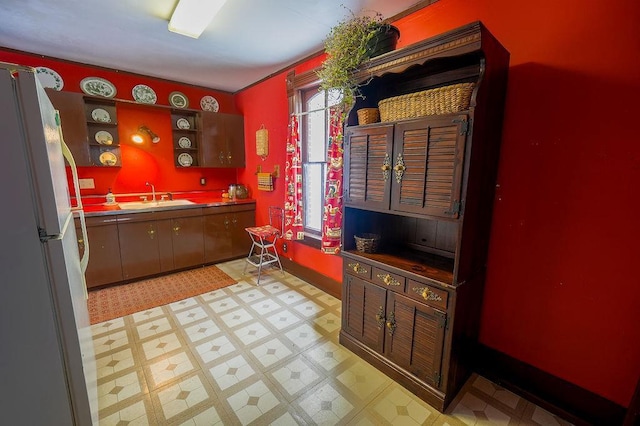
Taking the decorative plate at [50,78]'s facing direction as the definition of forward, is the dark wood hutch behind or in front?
in front

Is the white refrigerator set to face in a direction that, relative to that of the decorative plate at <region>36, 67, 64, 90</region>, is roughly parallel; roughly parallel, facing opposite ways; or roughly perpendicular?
roughly perpendicular

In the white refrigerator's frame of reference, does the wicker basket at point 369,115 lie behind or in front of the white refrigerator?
in front

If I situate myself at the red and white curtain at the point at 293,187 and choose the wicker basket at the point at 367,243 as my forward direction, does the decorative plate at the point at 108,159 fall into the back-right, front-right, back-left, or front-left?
back-right

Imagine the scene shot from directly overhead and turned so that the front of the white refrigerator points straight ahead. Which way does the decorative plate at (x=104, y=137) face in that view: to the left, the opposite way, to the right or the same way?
to the right

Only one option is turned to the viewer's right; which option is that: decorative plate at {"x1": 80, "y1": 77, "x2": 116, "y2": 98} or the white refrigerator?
the white refrigerator

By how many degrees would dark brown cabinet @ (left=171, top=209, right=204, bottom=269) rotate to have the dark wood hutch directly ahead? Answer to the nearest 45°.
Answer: approximately 45° to its left

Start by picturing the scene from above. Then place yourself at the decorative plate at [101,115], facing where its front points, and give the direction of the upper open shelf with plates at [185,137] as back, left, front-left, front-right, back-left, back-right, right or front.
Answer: left

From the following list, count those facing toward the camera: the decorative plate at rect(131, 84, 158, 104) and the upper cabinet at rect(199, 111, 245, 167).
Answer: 2

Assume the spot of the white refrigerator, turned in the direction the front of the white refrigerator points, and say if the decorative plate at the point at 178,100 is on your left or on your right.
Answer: on your left
